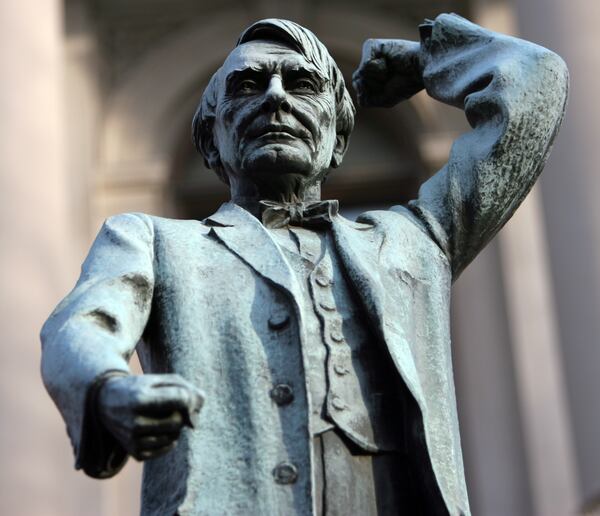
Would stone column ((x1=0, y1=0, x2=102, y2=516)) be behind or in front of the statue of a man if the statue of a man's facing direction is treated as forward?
behind

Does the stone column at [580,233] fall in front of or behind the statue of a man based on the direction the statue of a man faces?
behind

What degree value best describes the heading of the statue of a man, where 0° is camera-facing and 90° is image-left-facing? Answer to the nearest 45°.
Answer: approximately 0°
